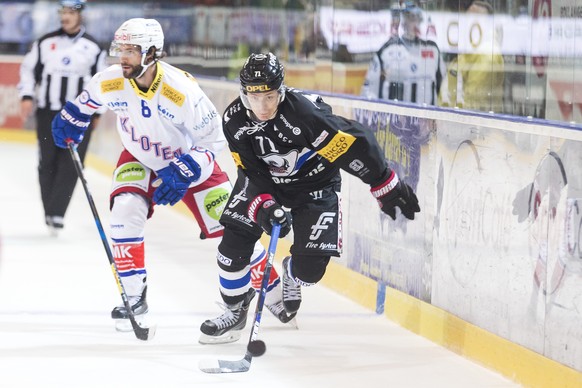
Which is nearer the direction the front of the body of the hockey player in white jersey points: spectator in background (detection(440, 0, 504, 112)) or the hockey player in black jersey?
the hockey player in black jersey

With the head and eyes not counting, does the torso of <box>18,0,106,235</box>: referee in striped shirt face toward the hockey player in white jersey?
yes

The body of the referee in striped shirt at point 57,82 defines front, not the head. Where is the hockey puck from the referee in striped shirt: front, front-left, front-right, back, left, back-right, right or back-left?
front

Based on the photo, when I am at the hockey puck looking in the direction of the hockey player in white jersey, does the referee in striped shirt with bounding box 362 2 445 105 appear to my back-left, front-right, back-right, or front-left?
front-right

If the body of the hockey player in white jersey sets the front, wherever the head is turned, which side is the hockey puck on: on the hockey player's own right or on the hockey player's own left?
on the hockey player's own left

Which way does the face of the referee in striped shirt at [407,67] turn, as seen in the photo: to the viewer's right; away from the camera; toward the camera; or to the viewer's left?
toward the camera

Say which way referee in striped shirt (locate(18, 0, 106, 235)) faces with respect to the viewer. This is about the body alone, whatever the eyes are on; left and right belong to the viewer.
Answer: facing the viewer

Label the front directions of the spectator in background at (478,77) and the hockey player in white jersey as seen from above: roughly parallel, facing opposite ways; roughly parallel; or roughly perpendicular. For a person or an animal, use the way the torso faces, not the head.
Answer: roughly parallel

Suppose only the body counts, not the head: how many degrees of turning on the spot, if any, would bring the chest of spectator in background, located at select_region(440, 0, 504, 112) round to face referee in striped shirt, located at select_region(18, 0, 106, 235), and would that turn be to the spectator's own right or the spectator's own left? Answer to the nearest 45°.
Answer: approximately 90° to the spectator's own right

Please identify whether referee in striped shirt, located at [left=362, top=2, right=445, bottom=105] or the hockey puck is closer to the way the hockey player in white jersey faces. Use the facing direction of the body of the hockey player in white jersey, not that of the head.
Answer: the hockey puck

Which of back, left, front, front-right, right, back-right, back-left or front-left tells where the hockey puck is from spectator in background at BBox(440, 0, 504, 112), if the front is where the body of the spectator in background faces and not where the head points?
front
